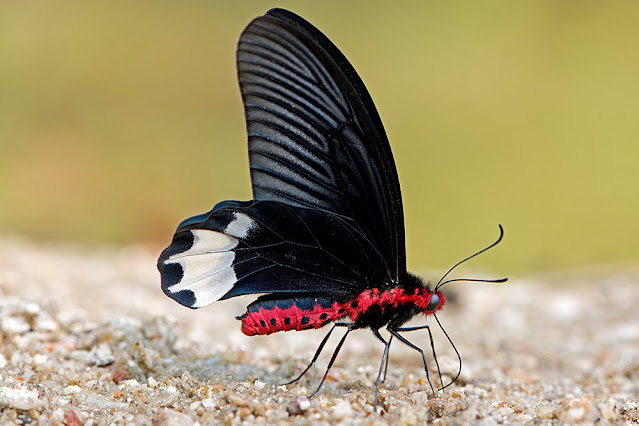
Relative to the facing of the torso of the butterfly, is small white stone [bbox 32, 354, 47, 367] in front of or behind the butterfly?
behind

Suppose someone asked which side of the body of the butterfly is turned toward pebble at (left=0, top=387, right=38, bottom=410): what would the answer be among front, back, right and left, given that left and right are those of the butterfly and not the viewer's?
back

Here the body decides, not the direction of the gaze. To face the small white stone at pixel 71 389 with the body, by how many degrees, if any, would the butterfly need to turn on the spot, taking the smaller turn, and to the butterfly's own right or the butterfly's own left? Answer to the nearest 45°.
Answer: approximately 180°

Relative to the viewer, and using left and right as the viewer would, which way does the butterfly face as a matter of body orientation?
facing to the right of the viewer
